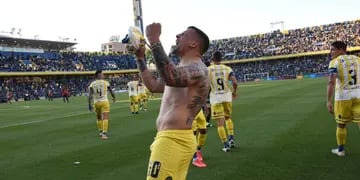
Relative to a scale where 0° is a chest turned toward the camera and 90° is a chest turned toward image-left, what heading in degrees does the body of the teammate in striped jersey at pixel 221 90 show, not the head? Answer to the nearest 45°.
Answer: approximately 180°

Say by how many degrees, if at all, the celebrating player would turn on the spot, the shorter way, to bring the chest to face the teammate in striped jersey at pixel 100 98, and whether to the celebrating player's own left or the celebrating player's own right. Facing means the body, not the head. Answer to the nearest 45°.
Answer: approximately 90° to the celebrating player's own right

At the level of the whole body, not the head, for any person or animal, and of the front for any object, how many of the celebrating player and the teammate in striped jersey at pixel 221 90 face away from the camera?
1

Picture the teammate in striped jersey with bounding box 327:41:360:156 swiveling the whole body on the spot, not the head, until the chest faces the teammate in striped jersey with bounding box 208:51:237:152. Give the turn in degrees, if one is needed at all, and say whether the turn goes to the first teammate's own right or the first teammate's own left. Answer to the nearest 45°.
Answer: approximately 45° to the first teammate's own left

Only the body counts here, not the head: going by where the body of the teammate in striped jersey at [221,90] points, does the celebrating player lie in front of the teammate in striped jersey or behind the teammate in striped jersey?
behind

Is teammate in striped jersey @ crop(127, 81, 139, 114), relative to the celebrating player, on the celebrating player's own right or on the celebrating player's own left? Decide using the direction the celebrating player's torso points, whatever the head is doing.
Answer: on the celebrating player's own right
